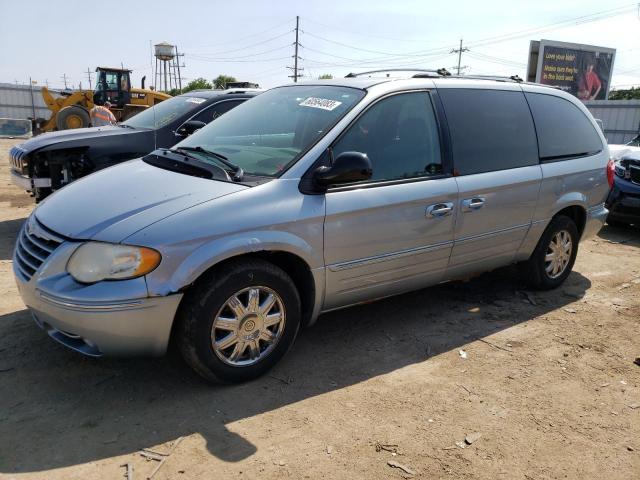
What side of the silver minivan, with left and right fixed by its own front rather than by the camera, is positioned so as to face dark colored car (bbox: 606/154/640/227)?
back

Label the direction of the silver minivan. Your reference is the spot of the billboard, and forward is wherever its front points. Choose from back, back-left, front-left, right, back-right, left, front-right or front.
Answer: front-right

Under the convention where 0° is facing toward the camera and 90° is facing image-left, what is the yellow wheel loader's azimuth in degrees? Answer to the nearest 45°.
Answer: approximately 90°

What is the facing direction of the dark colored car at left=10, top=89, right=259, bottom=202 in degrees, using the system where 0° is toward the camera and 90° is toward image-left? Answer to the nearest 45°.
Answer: approximately 45°

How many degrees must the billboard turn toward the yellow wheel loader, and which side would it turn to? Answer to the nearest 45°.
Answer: approximately 90° to its right

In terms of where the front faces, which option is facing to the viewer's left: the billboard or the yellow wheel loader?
the yellow wheel loader

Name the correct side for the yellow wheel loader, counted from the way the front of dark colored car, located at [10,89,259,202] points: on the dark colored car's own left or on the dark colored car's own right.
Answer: on the dark colored car's own right

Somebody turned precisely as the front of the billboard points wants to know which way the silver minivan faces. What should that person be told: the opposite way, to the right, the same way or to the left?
to the right

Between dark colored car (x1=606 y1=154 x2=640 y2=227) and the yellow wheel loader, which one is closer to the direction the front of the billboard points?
the dark colored car

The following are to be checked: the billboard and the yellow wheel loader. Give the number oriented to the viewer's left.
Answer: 1

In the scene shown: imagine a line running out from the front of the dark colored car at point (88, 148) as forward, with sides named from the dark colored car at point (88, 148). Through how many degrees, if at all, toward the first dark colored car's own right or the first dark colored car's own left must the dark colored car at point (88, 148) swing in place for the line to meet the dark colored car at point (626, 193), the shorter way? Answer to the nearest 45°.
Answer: approximately 135° to the first dark colored car's own left
